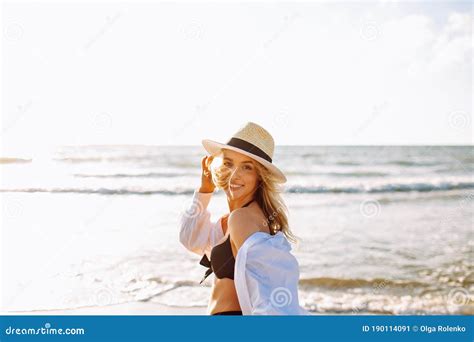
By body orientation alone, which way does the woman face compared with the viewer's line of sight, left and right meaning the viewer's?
facing to the left of the viewer
